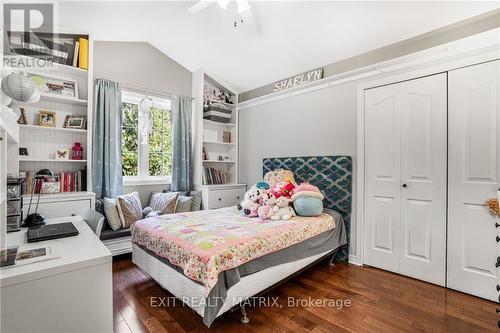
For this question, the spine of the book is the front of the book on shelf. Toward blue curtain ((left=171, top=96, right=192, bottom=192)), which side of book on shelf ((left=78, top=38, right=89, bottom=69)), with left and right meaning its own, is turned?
left

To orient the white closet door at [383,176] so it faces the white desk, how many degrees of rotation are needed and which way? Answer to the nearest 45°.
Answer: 0° — it already faces it

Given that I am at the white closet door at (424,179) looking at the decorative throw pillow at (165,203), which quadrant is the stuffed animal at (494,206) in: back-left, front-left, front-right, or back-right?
back-left

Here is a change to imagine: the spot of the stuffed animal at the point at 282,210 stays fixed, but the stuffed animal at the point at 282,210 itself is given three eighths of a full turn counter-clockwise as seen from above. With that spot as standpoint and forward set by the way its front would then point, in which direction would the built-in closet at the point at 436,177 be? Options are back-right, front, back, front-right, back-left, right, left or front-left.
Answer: front

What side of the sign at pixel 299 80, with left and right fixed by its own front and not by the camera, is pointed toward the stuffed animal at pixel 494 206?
left

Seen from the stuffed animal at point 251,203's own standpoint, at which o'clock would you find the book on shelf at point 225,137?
The book on shelf is roughly at 4 o'clock from the stuffed animal.

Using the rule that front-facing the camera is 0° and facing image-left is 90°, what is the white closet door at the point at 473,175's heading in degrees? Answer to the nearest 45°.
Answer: approximately 45°

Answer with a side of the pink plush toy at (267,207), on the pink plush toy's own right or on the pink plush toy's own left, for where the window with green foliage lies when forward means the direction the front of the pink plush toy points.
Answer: on the pink plush toy's own right

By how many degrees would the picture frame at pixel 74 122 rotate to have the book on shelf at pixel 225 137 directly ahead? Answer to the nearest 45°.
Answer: approximately 90° to its left

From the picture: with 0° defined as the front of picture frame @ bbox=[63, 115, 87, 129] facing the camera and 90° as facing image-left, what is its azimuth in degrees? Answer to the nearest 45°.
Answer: approximately 0°
